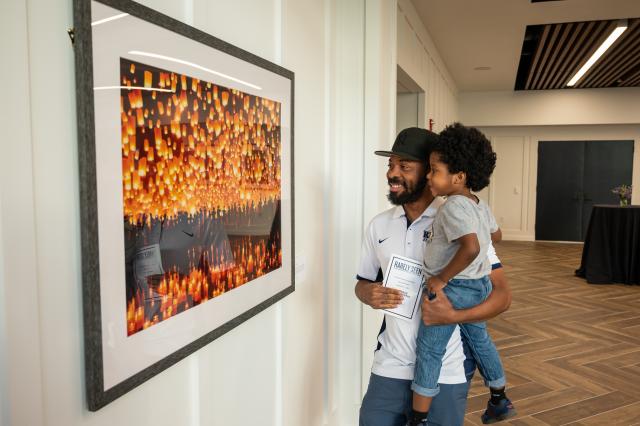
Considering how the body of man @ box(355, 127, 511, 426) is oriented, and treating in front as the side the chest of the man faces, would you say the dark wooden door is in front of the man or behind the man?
behind

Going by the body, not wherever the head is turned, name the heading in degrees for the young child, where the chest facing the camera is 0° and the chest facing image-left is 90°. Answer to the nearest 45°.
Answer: approximately 90°

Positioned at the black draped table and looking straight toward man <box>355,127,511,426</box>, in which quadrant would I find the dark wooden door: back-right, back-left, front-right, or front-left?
back-right

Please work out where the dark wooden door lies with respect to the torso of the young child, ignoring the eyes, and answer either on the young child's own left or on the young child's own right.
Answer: on the young child's own right

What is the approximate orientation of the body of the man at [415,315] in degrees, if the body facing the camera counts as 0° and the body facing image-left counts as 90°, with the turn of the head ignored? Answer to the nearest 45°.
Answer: approximately 45°

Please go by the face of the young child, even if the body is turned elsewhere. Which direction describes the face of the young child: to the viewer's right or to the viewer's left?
to the viewer's left

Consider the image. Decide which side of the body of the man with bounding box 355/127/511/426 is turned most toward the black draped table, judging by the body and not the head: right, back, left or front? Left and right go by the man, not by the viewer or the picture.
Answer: back

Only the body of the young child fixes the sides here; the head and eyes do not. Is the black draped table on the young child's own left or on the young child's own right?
on the young child's own right
